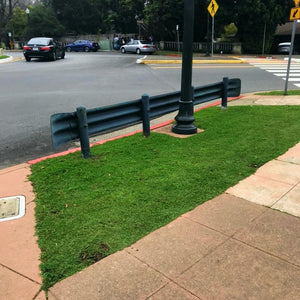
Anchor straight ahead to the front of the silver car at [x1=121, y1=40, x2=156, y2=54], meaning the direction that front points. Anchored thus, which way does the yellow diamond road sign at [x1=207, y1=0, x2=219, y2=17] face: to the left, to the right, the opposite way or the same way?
to the left

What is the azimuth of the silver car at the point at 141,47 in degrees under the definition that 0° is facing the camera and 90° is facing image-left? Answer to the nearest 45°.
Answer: approximately 135°

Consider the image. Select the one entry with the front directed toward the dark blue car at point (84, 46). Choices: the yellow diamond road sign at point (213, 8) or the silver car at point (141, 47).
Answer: the silver car

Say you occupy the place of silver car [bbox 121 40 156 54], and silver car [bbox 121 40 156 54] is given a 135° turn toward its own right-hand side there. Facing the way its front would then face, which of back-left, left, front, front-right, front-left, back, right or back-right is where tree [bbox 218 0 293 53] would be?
front

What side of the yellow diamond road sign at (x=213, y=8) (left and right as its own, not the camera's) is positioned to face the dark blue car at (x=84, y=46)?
right

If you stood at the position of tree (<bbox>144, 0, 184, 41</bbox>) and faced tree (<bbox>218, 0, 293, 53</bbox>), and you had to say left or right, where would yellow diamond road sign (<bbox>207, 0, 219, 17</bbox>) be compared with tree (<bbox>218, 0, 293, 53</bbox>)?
right

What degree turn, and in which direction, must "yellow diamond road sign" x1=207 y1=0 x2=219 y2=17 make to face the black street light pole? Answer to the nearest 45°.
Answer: approximately 45° to its left

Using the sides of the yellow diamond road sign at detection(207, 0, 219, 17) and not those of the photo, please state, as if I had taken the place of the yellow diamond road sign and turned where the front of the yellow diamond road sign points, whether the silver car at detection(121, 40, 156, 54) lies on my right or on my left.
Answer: on my right

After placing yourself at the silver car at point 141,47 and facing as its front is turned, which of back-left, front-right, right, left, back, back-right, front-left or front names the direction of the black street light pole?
back-left
